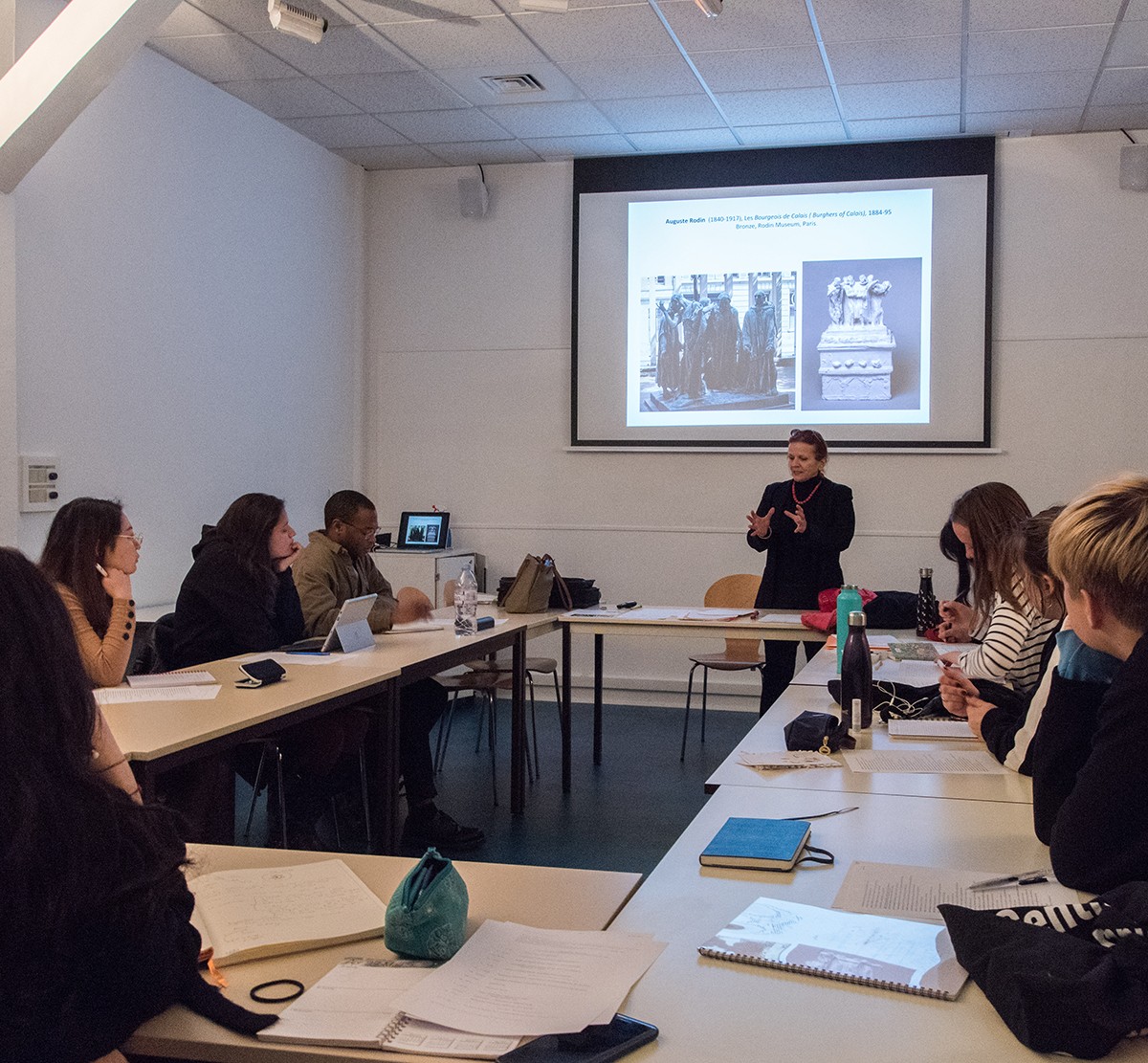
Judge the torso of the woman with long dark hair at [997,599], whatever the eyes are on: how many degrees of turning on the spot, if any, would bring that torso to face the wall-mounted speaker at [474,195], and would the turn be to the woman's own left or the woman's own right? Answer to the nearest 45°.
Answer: approximately 45° to the woman's own right

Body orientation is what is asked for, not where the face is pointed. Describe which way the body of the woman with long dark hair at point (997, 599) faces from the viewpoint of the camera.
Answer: to the viewer's left

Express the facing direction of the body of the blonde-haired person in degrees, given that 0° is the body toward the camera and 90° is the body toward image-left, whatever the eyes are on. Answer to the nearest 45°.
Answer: approximately 135°

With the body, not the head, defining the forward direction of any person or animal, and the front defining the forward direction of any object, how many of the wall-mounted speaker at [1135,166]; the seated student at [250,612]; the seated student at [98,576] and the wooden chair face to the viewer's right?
2

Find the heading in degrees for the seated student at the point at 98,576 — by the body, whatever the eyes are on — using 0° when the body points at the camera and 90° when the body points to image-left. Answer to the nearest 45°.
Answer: approximately 270°

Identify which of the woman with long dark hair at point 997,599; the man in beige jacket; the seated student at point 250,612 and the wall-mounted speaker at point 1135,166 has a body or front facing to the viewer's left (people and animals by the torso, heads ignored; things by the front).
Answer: the woman with long dark hair

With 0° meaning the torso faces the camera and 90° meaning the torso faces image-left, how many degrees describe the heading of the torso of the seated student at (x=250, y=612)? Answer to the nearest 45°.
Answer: approximately 270°

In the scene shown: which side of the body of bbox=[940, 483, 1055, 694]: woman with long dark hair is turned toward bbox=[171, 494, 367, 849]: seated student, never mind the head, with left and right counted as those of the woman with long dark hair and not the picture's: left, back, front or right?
front

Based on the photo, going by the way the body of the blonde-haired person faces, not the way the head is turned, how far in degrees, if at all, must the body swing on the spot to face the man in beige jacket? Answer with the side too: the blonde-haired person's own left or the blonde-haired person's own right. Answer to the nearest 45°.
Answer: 0° — they already face them

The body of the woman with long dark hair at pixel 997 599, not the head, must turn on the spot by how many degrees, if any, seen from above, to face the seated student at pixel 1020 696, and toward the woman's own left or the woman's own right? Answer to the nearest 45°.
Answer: approximately 90° to the woman's own left

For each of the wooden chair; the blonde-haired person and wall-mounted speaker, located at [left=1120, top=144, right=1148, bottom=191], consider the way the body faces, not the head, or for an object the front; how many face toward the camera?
2

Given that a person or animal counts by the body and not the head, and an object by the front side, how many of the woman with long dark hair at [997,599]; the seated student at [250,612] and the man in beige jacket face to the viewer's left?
1
